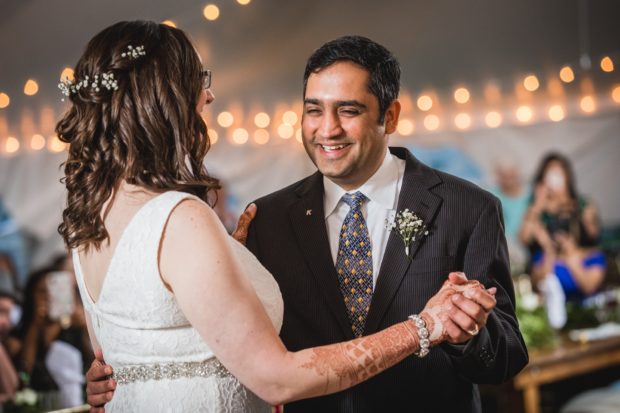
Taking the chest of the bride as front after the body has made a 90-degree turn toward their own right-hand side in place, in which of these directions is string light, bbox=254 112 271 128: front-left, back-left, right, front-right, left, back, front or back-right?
back-left

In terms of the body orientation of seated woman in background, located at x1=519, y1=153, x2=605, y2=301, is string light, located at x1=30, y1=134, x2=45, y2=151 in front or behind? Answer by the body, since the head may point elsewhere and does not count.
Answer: in front

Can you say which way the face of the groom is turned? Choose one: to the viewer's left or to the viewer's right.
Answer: to the viewer's left

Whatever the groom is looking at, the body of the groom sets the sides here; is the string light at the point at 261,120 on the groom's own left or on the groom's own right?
on the groom's own right

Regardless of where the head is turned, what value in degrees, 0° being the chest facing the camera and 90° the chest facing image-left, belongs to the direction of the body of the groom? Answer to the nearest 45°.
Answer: approximately 45°

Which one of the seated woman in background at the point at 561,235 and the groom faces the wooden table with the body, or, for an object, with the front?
the seated woman in background
